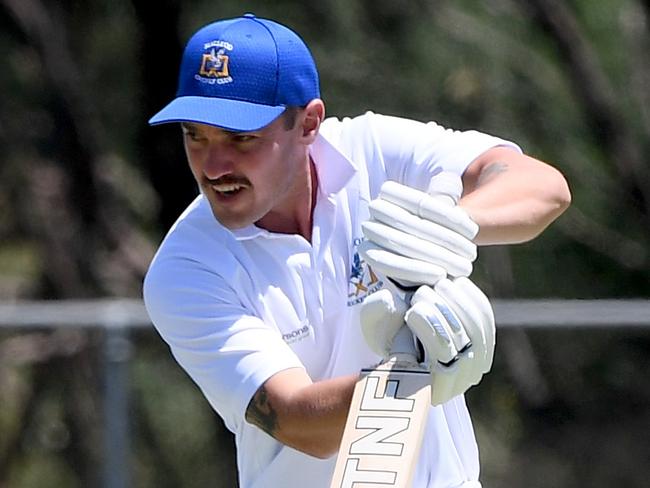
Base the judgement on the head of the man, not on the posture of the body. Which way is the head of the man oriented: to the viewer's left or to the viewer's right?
to the viewer's left

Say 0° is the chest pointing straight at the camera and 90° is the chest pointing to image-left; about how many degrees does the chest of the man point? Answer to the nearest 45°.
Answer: approximately 0°

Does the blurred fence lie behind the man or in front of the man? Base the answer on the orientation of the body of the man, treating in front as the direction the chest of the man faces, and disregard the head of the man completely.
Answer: behind
